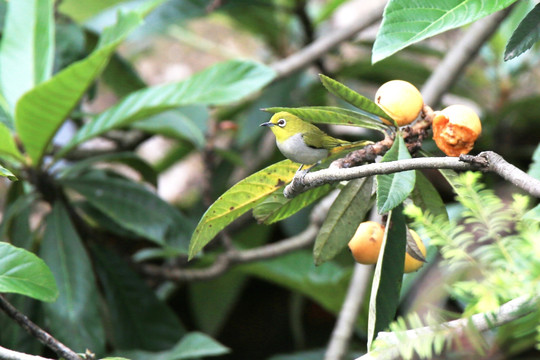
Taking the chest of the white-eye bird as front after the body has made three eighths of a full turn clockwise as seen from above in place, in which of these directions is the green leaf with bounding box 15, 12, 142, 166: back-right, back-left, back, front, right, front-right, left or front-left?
left

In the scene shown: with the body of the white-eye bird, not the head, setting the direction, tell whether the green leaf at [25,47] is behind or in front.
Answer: in front

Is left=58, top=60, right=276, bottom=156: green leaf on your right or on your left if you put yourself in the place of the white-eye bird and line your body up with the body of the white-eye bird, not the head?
on your right

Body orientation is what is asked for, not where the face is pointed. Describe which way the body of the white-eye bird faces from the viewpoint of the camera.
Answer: to the viewer's left
